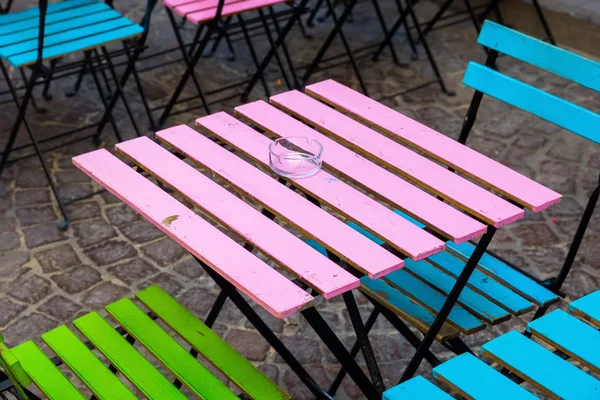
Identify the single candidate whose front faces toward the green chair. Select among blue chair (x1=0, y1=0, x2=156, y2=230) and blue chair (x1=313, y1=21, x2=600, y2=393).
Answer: blue chair (x1=313, y1=21, x2=600, y2=393)

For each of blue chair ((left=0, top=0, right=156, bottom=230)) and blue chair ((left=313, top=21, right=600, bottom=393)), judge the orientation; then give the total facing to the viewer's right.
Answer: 0

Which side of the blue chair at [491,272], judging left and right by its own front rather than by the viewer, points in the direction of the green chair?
front

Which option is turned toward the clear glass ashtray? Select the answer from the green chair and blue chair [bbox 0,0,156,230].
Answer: the green chair

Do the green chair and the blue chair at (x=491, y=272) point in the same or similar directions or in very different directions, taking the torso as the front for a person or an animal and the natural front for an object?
very different directions

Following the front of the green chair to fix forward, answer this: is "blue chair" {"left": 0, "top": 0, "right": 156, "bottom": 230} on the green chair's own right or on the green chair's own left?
on the green chair's own left

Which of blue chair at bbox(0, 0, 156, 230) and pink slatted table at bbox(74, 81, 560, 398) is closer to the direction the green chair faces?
the pink slatted table

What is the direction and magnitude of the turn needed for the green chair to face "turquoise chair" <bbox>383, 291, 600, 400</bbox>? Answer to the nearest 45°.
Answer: approximately 45° to its right

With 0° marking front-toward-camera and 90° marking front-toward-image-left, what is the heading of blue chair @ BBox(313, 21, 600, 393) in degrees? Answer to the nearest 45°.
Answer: approximately 45°

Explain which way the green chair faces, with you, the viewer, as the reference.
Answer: facing away from the viewer and to the right of the viewer
